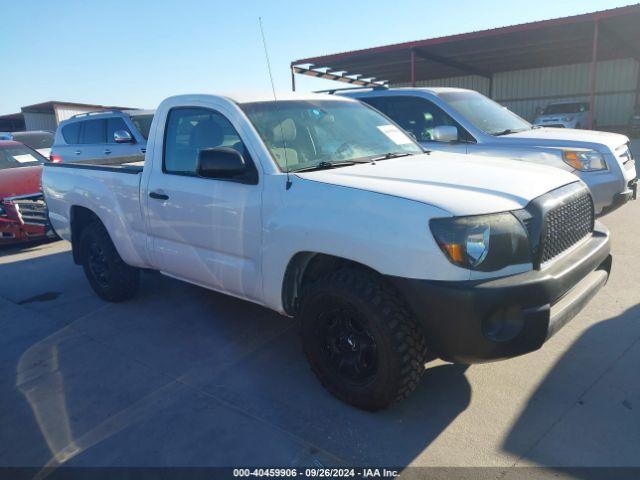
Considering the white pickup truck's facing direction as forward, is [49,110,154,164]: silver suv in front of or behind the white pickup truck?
behind

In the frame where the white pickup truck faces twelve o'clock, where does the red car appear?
The red car is roughly at 6 o'clock from the white pickup truck.

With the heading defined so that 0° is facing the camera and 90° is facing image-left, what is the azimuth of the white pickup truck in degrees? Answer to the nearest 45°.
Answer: approximately 315°

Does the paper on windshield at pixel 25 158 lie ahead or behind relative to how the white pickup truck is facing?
behind

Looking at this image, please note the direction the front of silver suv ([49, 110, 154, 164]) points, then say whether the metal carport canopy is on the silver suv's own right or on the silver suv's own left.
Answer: on the silver suv's own left

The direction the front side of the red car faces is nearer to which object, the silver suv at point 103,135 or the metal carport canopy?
the metal carport canopy

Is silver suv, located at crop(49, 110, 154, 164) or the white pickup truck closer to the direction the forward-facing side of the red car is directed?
the white pickup truck

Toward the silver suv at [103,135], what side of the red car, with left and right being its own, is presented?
left

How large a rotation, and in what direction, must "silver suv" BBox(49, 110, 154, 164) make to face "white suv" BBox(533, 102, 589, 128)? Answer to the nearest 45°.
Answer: approximately 45° to its left
